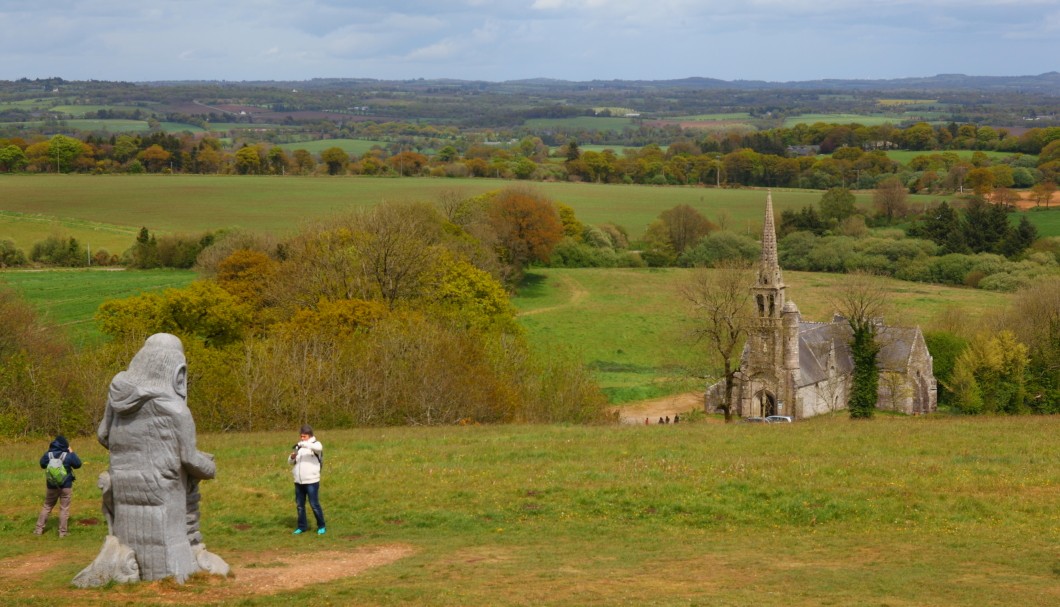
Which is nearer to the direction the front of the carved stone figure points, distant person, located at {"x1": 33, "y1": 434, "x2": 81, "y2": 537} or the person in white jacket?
the person in white jacket

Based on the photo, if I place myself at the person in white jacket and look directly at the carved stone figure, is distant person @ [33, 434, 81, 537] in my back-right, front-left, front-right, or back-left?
front-right

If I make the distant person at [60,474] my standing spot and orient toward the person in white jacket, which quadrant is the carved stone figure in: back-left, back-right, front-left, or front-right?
front-right

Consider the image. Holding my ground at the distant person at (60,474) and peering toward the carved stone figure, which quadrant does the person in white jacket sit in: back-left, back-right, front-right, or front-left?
front-left

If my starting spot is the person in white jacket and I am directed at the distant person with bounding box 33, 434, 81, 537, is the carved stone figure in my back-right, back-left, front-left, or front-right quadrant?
front-left

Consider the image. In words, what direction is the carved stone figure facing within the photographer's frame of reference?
facing away from the viewer and to the right of the viewer

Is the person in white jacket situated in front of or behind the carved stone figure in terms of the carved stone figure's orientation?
in front

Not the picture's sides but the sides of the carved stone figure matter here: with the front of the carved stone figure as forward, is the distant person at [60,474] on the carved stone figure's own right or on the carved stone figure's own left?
on the carved stone figure's own left
